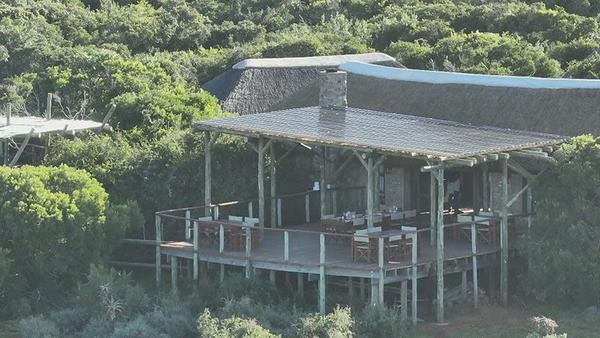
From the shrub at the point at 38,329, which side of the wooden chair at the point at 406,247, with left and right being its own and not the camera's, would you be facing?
left

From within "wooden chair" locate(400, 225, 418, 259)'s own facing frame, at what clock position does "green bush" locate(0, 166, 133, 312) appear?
The green bush is roughly at 9 o'clock from the wooden chair.

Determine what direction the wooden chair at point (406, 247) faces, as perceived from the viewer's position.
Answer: facing away from the viewer

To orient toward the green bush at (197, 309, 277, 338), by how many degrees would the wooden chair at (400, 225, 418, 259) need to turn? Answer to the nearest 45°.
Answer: approximately 135° to its left

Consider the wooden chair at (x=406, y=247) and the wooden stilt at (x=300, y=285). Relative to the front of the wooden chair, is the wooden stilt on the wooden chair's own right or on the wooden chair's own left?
on the wooden chair's own left

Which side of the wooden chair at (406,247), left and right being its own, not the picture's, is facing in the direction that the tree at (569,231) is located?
right
